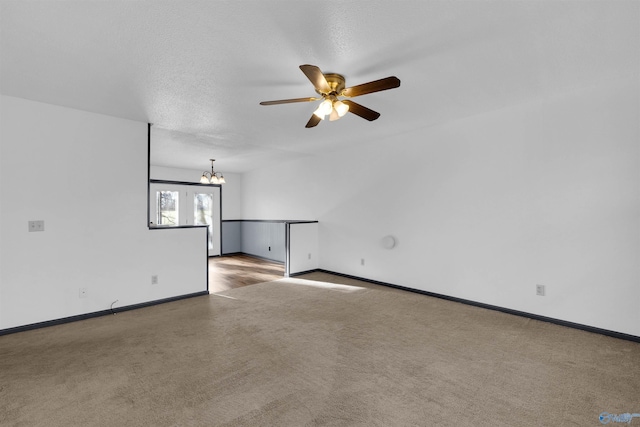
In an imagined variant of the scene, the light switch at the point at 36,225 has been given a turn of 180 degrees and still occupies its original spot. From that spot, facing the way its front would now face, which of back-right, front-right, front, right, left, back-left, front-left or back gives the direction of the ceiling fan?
back-right

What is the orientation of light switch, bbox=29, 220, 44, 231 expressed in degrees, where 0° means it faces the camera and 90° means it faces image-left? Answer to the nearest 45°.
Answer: approximately 0°
